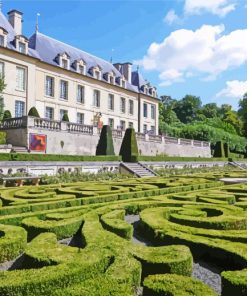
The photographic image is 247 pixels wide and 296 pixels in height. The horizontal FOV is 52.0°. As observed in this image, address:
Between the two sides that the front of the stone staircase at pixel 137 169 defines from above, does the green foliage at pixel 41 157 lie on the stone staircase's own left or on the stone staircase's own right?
on the stone staircase's own right

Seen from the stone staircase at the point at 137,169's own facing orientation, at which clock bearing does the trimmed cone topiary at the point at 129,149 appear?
The trimmed cone topiary is roughly at 7 o'clock from the stone staircase.

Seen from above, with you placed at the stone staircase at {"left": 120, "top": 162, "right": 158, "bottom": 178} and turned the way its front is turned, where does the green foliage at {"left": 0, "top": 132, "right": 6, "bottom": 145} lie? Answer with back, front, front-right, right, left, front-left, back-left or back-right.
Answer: back-right

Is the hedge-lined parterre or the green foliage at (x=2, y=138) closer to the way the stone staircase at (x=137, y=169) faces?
the hedge-lined parterre

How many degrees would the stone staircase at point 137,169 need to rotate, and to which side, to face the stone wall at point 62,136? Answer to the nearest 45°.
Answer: approximately 135° to its right

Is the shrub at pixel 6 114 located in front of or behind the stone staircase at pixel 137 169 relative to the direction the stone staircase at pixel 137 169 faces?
behind

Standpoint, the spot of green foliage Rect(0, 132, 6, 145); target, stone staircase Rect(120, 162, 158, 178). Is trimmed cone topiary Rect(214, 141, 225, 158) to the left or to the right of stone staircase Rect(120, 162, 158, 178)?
left

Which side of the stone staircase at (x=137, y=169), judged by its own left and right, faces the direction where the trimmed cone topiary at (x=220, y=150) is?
left

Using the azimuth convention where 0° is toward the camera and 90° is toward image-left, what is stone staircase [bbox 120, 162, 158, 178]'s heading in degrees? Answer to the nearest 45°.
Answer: approximately 315°

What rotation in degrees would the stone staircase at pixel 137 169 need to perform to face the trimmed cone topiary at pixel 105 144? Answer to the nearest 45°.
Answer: approximately 180°
